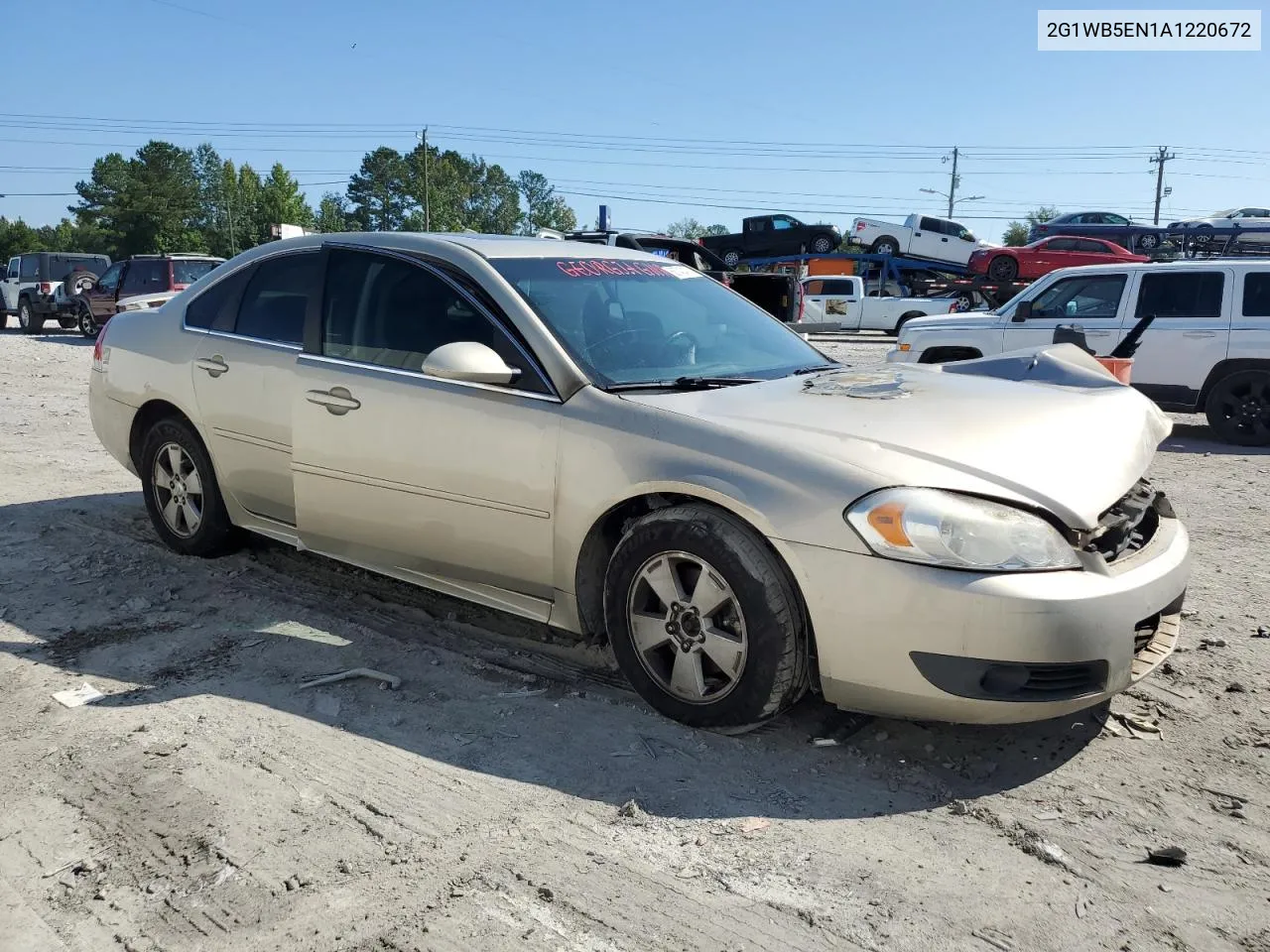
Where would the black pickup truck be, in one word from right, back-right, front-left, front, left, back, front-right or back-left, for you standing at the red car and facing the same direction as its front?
front-right

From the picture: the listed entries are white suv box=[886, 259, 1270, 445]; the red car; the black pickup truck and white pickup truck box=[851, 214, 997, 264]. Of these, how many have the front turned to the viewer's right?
2

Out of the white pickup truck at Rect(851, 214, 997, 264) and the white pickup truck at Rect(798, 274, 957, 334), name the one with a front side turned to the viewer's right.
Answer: the white pickup truck at Rect(851, 214, 997, 264)

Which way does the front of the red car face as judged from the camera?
facing to the left of the viewer

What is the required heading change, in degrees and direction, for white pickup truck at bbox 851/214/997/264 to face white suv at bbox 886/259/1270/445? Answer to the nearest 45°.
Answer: approximately 90° to its right

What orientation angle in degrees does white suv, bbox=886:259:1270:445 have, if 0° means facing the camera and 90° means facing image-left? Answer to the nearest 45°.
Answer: approximately 90°

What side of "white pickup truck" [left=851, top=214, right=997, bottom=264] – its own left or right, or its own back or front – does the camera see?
right

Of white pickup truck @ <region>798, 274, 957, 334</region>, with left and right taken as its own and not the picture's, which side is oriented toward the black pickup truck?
right

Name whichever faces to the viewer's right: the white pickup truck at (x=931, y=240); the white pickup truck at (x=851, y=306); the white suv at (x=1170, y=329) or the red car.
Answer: the white pickup truck at (x=931, y=240)

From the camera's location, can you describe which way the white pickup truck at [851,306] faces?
facing to the left of the viewer

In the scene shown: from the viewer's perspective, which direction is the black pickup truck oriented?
to the viewer's right

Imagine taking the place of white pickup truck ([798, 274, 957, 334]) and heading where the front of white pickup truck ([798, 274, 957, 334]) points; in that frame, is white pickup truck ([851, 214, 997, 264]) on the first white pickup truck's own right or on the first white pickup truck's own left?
on the first white pickup truck's own right

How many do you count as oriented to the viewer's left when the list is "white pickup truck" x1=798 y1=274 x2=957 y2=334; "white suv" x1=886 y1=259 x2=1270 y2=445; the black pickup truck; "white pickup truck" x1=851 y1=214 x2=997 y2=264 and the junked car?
2
